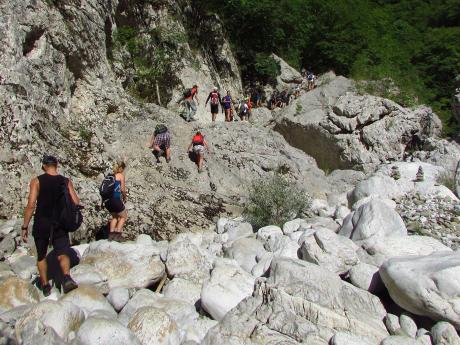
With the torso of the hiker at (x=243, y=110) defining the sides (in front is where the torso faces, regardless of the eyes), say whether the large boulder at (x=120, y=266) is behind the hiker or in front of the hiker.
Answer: behind

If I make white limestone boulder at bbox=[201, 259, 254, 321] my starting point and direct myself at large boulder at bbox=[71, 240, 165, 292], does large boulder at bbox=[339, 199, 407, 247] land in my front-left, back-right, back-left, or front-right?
back-right

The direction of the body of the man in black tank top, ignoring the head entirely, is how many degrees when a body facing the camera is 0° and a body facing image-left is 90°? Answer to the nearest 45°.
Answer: approximately 180°

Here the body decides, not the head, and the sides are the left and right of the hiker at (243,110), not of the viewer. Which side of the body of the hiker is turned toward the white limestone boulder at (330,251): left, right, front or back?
back

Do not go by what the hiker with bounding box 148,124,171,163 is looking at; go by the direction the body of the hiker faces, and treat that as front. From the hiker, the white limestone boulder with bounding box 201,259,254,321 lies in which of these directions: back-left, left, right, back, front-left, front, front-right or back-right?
back

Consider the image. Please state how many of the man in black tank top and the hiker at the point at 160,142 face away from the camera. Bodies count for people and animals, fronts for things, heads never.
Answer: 2

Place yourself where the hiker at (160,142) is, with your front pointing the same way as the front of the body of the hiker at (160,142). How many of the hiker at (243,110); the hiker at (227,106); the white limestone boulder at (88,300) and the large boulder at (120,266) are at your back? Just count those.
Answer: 2

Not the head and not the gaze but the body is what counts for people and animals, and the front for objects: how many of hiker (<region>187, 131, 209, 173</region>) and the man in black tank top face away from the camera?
2

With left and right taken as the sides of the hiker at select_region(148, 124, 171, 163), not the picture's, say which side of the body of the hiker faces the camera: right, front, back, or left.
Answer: back

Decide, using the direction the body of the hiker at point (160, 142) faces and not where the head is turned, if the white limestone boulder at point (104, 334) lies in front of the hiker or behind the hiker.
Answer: behind

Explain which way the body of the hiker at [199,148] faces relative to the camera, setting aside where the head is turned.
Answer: away from the camera

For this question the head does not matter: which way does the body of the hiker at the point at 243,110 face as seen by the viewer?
away from the camera

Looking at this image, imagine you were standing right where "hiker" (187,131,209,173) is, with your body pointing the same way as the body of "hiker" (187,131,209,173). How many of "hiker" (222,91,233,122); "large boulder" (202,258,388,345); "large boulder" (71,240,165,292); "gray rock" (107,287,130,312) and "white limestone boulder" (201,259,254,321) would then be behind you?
4

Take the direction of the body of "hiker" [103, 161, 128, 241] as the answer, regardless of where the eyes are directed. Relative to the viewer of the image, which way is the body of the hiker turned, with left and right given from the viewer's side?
facing away from the viewer and to the right of the viewer

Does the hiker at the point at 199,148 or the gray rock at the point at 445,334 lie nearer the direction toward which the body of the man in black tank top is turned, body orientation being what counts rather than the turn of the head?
the hiker

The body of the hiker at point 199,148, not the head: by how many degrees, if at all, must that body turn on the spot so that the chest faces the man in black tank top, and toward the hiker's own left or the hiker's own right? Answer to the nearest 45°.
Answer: approximately 180°
